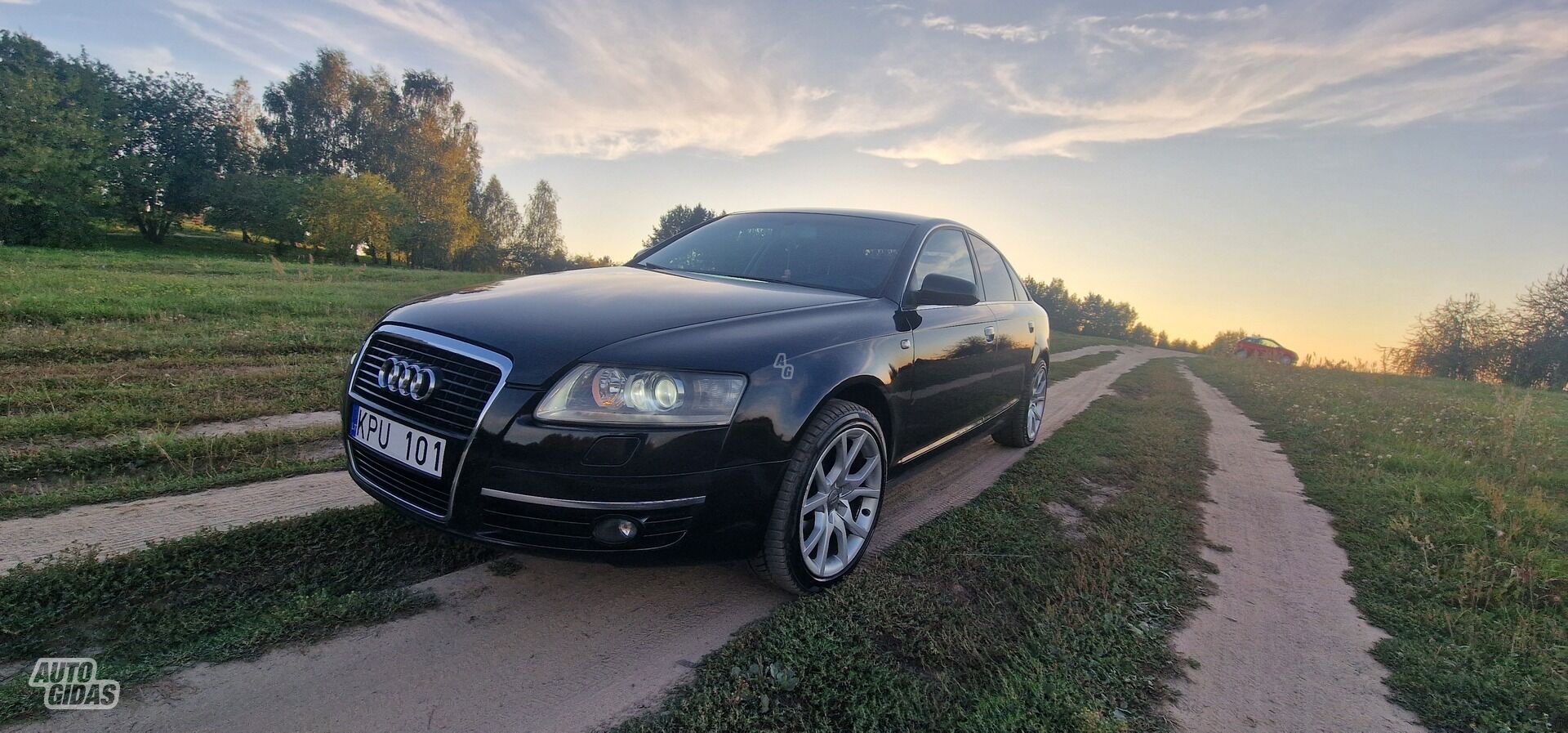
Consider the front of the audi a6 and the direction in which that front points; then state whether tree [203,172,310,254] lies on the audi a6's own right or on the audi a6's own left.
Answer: on the audi a6's own right

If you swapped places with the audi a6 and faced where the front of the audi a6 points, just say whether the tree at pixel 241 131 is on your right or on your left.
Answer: on your right

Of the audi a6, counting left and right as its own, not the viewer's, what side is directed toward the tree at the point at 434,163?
right

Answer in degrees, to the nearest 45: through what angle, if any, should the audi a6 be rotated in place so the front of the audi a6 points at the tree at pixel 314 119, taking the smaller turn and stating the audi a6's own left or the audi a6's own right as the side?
approximately 90° to the audi a6's own right

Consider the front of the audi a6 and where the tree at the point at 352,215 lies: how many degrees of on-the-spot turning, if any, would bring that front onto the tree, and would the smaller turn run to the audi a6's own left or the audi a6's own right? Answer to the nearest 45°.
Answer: approximately 90° to the audi a6's own right

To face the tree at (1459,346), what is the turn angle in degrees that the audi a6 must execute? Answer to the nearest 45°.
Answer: approximately 180°

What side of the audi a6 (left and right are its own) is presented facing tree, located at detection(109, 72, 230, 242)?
right

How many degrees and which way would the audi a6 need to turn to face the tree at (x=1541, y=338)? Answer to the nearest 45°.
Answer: approximately 180°

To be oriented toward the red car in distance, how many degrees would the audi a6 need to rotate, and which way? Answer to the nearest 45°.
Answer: approximately 180°

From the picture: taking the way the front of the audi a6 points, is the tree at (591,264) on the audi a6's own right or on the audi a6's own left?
on the audi a6's own right

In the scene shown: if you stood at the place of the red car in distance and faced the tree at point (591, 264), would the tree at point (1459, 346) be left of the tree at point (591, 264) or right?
left

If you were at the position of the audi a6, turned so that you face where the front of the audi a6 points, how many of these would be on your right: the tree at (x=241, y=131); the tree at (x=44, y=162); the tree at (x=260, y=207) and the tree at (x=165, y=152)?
4

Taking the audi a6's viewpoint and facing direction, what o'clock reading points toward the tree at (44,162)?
The tree is roughly at 3 o'clock from the audi a6.

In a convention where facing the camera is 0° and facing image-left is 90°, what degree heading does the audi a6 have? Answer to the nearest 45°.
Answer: approximately 45°
